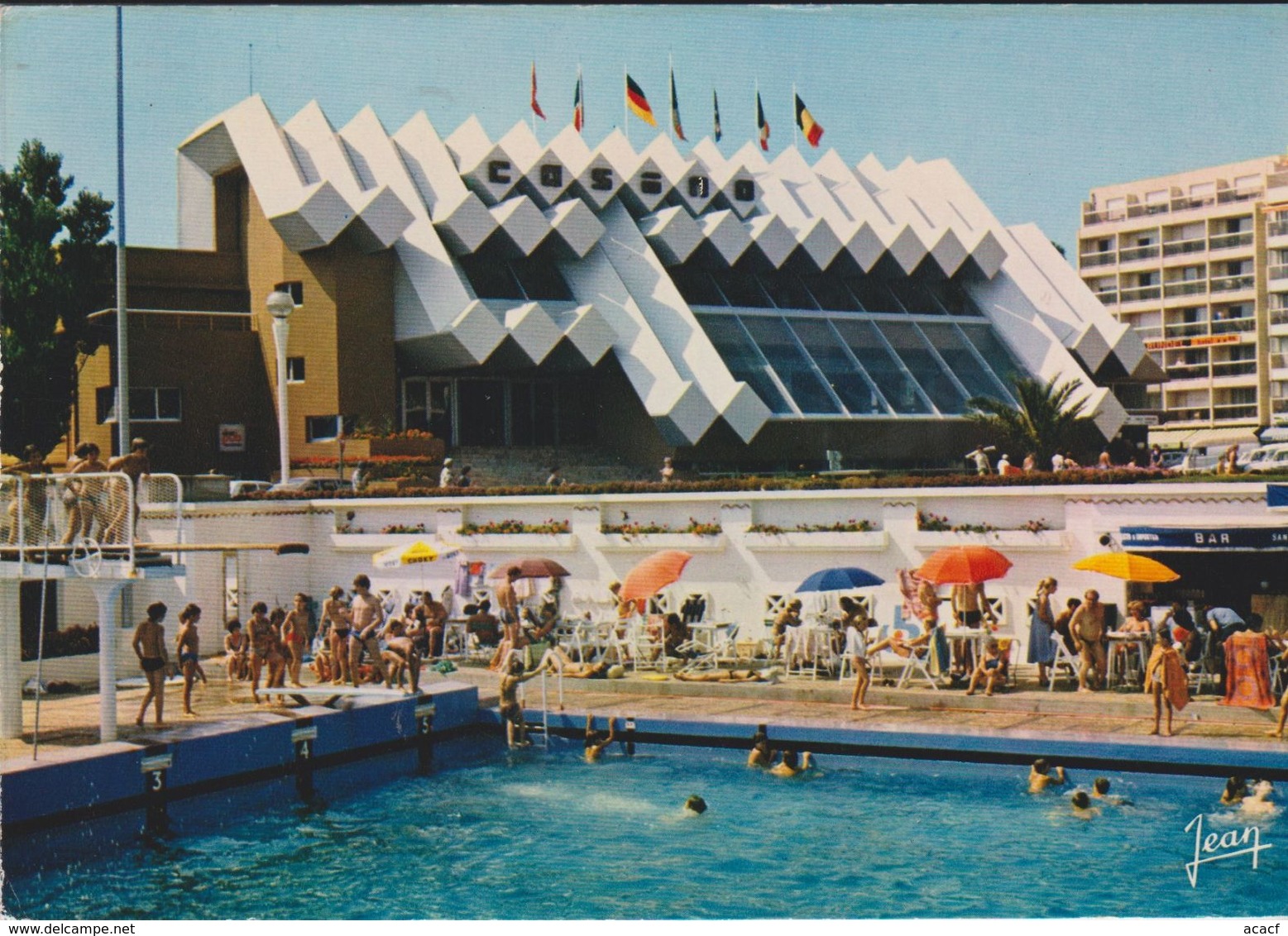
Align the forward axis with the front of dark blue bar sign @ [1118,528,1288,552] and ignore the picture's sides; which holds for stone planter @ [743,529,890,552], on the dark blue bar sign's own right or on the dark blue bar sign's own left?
on the dark blue bar sign's own right

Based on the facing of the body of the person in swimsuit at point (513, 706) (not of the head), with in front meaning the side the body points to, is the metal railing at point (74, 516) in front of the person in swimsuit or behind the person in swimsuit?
behind

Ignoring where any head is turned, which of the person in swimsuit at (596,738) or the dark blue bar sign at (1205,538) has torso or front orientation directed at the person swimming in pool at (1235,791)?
the dark blue bar sign
